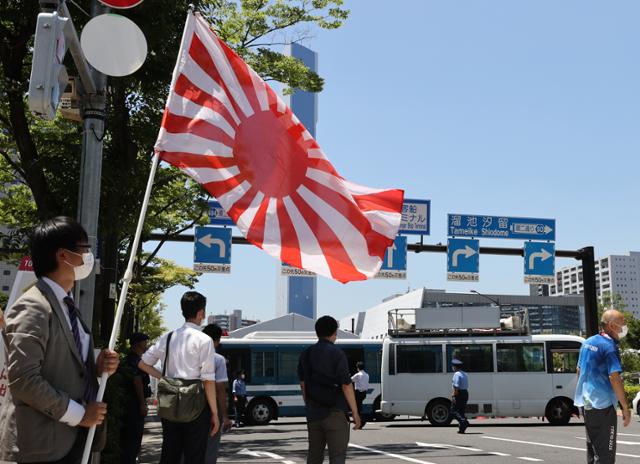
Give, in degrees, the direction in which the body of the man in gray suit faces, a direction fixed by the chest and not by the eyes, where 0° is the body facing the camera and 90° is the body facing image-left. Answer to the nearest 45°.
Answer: approximately 270°

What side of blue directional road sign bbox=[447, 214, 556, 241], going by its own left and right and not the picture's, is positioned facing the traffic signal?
front

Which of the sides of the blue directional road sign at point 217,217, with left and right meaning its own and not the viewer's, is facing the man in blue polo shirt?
front

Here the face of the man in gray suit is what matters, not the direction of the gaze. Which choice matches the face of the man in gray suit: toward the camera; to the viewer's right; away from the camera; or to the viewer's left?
to the viewer's right

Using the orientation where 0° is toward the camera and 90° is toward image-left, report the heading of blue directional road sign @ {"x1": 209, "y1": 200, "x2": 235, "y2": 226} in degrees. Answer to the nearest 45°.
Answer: approximately 0°

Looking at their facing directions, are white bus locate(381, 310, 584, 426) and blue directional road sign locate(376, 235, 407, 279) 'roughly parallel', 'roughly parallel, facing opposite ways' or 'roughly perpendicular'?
roughly perpendicular

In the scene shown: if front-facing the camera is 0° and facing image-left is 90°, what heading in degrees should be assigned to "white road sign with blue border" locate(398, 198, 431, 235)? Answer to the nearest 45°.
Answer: approximately 0°
